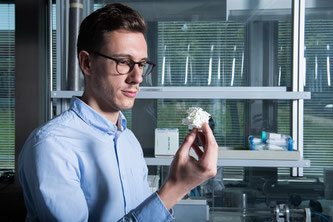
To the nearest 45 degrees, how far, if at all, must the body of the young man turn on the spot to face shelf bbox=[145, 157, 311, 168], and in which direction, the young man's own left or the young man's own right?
approximately 90° to the young man's own left

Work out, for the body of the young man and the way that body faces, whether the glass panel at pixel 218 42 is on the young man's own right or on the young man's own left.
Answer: on the young man's own left

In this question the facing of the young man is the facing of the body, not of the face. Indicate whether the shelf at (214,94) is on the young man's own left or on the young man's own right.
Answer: on the young man's own left

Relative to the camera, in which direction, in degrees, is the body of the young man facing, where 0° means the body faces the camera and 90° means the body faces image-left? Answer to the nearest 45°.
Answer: approximately 315°

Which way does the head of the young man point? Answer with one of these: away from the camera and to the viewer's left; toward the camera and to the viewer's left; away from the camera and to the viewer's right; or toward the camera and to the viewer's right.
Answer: toward the camera and to the viewer's right

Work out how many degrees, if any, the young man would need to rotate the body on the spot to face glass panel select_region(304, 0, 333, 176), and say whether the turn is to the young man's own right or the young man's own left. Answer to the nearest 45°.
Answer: approximately 90° to the young man's own left
